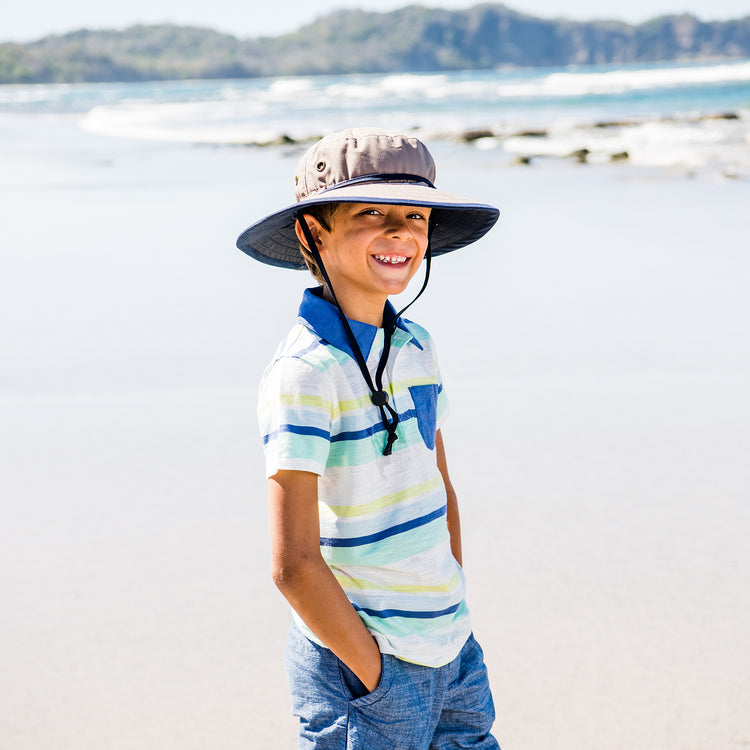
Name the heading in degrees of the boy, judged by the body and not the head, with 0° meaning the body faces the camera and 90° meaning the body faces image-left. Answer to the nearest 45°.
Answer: approximately 315°
